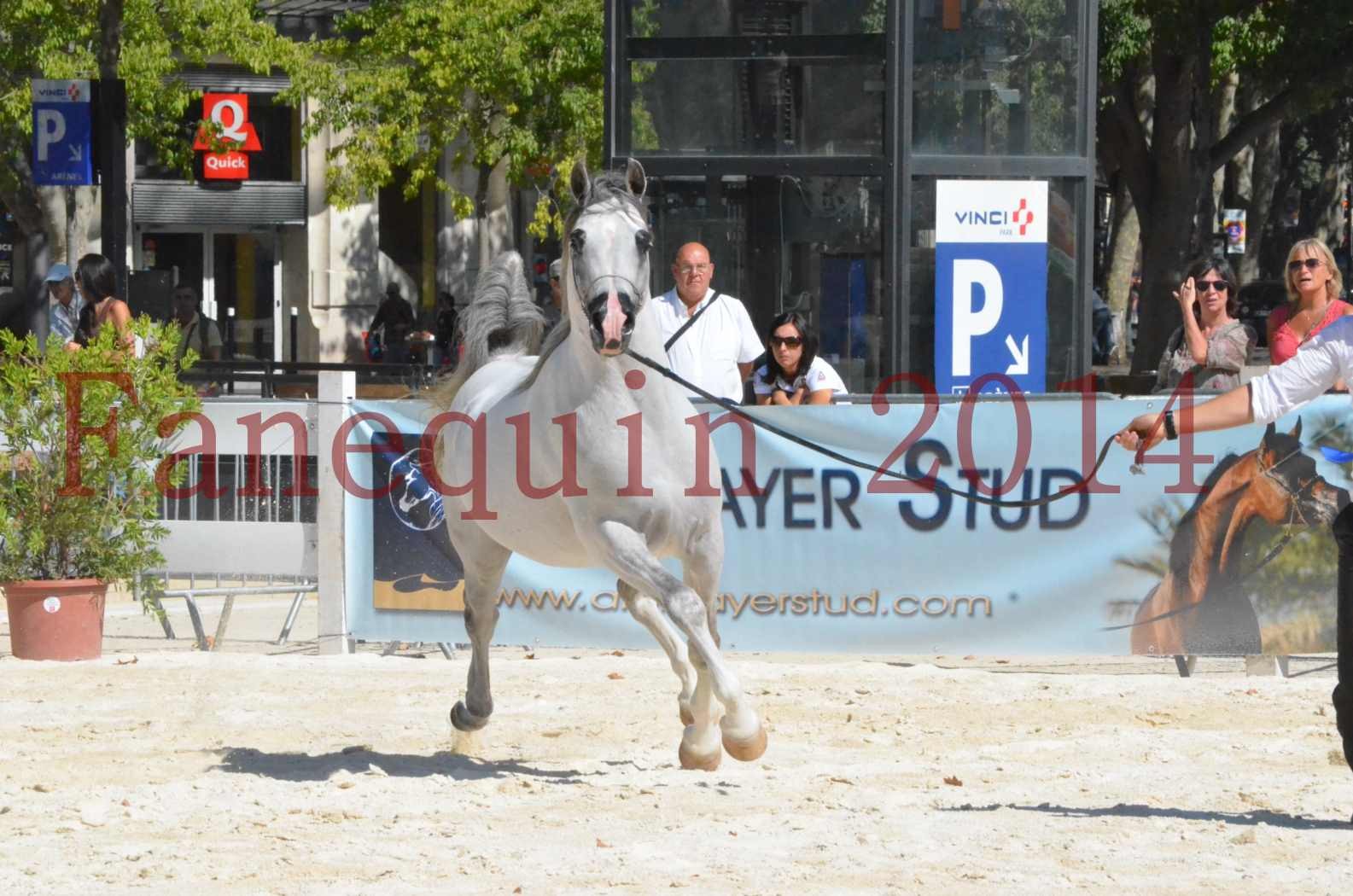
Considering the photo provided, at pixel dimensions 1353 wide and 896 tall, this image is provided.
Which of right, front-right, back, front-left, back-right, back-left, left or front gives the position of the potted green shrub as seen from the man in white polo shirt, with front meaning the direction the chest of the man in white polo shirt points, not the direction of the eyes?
right

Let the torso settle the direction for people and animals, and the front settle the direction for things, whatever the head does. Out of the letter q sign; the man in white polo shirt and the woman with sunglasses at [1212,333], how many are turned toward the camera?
3

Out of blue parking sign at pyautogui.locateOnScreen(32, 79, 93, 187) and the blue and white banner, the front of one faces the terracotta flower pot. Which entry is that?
the blue parking sign

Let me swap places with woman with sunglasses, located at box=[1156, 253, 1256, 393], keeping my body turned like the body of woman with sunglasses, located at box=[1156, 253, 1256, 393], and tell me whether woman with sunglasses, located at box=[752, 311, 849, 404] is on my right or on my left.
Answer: on my right

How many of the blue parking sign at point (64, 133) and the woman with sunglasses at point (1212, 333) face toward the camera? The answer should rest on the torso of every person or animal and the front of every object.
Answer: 2

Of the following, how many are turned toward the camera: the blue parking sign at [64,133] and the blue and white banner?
2

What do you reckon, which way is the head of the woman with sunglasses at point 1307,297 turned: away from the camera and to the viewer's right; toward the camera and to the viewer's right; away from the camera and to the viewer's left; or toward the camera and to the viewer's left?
toward the camera and to the viewer's left
